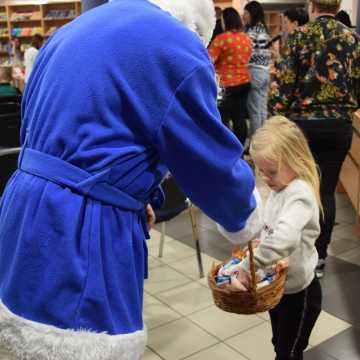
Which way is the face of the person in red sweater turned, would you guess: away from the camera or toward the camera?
away from the camera

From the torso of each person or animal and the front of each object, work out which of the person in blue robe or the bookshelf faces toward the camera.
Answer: the bookshelf

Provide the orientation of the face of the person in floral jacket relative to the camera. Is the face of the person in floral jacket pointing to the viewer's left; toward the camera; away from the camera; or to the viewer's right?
away from the camera

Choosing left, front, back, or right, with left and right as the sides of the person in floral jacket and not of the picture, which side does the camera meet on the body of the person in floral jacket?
back

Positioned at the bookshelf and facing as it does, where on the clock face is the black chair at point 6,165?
The black chair is roughly at 12 o'clock from the bookshelf.

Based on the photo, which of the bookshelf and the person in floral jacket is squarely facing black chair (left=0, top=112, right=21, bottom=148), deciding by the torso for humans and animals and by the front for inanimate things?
the bookshelf

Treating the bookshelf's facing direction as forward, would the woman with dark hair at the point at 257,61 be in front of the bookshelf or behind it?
in front

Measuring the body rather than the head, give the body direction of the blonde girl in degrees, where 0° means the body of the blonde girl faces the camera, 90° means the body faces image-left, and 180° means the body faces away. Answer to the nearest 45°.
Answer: approximately 90°

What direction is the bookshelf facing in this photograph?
toward the camera

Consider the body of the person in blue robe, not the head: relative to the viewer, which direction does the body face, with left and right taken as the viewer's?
facing away from the viewer and to the right of the viewer

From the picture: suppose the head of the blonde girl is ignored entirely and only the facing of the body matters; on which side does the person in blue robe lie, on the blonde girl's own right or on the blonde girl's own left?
on the blonde girl's own left
